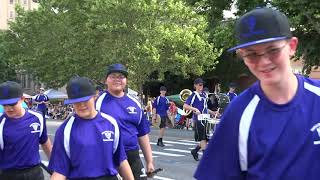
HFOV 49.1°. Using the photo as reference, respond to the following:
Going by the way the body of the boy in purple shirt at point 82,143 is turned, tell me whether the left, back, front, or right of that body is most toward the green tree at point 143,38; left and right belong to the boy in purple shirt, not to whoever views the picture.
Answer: back

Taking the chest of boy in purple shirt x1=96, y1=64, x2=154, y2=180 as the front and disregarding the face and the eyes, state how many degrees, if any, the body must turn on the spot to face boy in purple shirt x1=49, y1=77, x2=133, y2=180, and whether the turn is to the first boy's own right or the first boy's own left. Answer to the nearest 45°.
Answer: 0° — they already face them

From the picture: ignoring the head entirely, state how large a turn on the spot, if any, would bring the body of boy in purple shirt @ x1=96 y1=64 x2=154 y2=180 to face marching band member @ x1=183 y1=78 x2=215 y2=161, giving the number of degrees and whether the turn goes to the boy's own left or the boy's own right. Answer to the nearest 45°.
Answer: approximately 180°

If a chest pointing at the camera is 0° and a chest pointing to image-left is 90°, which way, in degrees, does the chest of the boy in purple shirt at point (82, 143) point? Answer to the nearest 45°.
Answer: approximately 0°

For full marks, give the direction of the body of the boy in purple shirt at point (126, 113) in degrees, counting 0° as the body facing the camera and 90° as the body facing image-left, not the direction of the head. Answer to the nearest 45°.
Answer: approximately 0°

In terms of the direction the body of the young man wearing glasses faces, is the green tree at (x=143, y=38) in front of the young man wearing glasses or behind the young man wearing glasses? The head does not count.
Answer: behind
